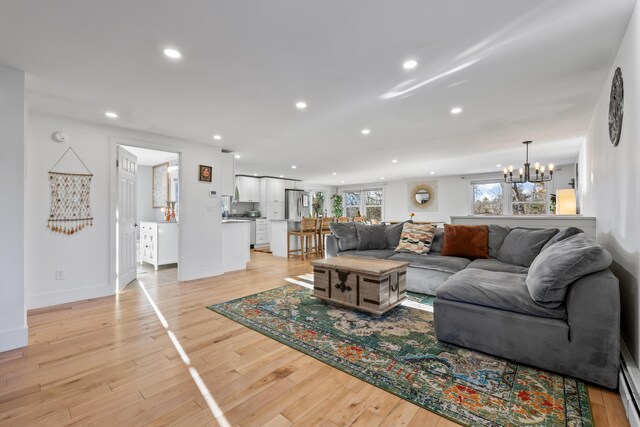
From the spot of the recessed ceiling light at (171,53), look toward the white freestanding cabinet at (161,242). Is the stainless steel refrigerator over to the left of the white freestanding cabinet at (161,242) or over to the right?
right

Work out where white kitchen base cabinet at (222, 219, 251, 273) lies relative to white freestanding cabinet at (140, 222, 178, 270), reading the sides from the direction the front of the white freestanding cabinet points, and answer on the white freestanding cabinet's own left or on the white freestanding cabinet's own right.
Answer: on the white freestanding cabinet's own left

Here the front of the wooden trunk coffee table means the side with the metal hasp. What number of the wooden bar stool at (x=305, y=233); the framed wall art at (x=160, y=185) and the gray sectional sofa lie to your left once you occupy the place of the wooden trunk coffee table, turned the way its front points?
1

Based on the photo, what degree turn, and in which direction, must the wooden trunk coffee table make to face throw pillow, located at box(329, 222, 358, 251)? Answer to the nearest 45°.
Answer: approximately 135° to its right

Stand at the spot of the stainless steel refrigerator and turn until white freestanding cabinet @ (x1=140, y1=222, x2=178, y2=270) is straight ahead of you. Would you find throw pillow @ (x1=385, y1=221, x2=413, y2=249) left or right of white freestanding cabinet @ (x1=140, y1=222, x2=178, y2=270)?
left

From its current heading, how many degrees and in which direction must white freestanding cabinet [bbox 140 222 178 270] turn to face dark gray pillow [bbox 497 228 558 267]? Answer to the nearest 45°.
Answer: approximately 90° to its left
